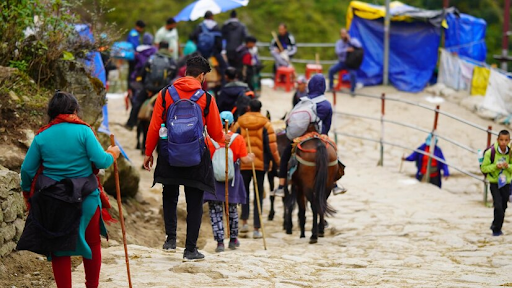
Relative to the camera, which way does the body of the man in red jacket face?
away from the camera

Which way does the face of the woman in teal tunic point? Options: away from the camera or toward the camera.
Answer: away from the camera

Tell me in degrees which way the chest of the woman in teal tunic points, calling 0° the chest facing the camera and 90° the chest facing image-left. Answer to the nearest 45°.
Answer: approximately 180°

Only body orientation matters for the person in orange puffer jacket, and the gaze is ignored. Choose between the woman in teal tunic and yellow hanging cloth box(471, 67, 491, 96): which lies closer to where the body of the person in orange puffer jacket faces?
the yellow hanging cloth

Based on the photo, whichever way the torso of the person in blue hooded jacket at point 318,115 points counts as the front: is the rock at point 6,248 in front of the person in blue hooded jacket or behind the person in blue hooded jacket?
behind

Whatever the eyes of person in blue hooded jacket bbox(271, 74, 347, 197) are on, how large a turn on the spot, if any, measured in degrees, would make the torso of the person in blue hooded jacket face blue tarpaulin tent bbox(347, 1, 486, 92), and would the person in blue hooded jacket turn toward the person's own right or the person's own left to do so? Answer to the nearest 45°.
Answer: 0° — they already face it

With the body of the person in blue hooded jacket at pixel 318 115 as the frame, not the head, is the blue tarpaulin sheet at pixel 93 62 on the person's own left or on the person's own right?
on the person's own left

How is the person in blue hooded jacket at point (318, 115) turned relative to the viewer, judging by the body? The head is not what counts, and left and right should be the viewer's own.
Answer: facing away from the viewer

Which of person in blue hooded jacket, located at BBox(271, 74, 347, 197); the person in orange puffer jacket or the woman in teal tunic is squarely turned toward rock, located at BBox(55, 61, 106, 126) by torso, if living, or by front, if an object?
the woman in teal tunic

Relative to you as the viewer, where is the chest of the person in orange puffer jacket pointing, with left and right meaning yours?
facing away from the viewer
